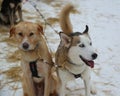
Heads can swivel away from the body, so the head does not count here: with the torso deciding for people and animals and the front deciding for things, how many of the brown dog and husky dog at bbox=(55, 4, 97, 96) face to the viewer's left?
0

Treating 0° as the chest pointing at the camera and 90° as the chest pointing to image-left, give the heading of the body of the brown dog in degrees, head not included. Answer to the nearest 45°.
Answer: approximately 0°

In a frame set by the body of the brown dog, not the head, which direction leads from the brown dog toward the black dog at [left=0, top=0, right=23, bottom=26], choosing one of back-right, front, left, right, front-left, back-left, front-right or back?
back

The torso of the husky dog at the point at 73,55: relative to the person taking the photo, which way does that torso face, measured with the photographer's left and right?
facing the viewer and to the right of the viewer

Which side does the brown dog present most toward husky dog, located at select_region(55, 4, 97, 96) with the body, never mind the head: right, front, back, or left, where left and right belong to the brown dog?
left

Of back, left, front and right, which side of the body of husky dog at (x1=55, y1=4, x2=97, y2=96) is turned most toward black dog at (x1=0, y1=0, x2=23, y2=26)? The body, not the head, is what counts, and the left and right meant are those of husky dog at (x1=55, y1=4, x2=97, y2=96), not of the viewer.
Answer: back

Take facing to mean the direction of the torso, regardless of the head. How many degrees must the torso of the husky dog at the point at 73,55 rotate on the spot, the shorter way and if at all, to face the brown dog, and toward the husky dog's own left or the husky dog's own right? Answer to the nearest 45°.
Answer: approximately 135° to the husky dog's own right
